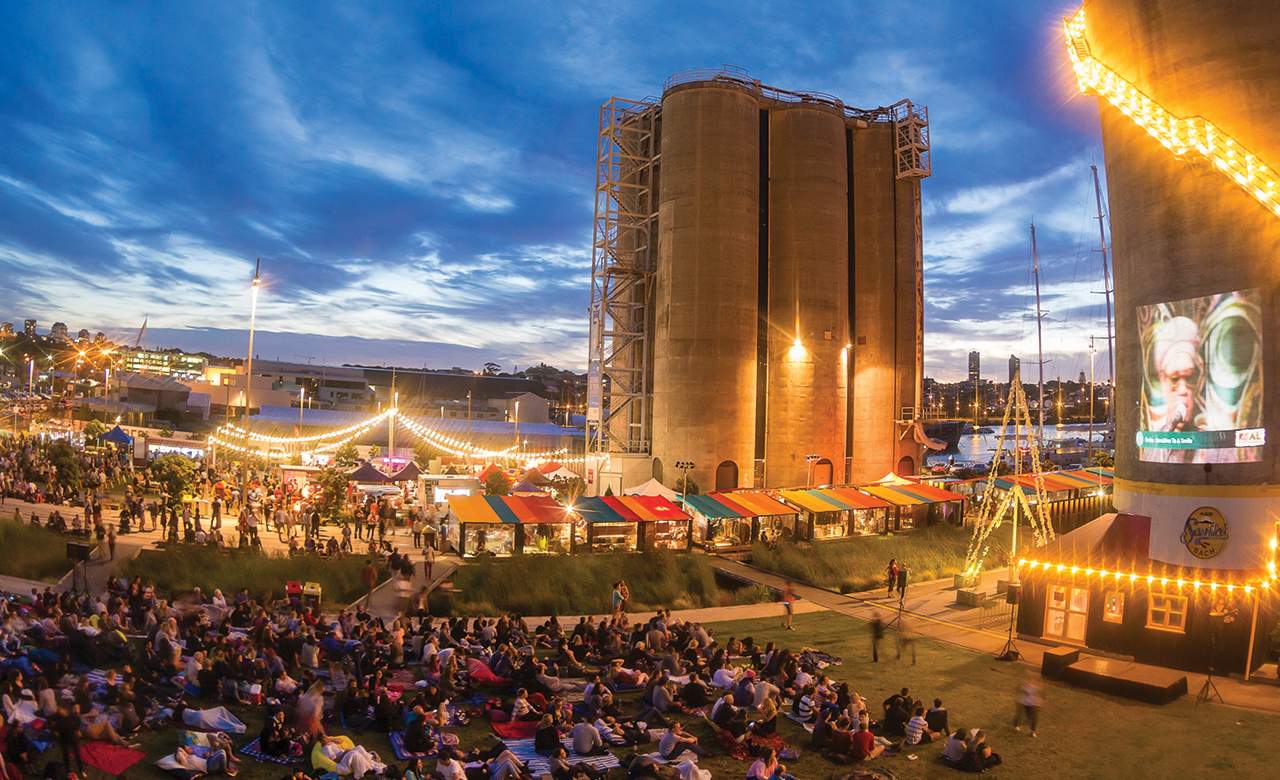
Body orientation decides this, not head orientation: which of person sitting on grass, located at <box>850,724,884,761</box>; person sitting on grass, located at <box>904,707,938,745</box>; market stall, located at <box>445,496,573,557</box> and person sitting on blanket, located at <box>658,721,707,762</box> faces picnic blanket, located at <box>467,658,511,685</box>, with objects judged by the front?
the market stall

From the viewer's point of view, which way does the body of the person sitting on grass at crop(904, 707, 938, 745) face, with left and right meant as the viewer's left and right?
facing away from the viewer and to the right of the viewer

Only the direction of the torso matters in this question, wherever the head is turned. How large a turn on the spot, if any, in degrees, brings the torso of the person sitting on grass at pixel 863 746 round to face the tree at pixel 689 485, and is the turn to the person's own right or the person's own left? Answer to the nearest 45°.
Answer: approximately 45° to the person's own left

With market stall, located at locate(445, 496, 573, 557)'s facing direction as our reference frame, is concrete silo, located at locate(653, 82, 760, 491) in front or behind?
behind

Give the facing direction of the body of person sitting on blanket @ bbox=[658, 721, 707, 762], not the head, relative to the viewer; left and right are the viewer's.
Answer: facing to the right of the viewer

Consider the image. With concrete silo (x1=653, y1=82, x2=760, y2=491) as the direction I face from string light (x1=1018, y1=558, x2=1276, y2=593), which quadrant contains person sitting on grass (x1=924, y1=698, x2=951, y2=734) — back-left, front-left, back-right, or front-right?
back-left

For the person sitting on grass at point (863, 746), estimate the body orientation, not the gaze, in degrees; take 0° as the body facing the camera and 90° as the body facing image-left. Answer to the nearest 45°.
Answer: approximately 225°

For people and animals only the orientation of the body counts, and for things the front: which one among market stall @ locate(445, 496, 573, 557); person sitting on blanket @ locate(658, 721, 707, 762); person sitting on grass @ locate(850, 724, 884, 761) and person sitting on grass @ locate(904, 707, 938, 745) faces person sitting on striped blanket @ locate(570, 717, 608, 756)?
the market stall
